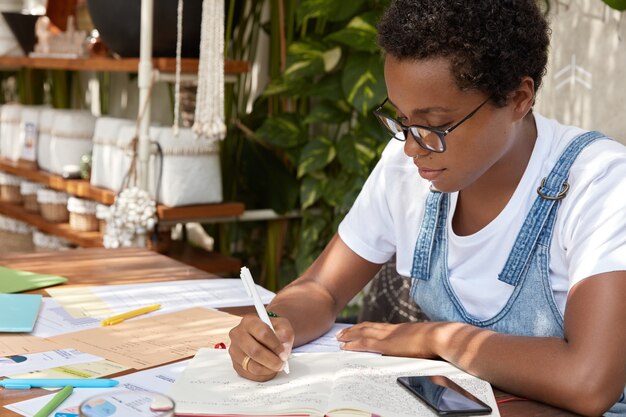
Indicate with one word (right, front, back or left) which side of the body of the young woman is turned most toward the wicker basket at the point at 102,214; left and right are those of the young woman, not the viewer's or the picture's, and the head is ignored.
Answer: right

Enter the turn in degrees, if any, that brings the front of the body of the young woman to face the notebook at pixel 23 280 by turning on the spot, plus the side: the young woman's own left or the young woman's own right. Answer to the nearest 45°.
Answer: approximately 45° to the young woman's own right

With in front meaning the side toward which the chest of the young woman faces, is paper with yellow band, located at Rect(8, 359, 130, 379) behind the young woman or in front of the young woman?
in front

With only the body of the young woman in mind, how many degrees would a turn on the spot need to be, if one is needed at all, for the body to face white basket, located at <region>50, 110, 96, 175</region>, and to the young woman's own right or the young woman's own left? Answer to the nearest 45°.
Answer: approximately 90° to the young woman's own right

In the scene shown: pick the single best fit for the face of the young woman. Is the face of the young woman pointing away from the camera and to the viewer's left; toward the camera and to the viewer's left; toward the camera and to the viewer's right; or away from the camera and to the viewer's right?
toward the camera and to the viewer's left

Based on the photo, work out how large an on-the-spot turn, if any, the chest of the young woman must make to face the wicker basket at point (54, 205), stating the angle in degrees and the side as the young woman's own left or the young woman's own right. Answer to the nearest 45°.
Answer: approximately 90° to the young woman's own right

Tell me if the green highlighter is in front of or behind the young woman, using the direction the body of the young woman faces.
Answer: in front

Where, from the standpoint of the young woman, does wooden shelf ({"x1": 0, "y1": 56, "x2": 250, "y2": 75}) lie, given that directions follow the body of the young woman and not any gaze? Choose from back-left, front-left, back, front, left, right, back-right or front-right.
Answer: right

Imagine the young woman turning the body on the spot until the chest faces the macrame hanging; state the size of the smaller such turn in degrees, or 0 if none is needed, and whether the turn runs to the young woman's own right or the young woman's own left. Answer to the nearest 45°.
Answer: approximately 90° to the young woman's own right

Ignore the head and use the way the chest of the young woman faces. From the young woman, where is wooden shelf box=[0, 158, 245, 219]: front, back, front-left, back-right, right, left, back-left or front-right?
right

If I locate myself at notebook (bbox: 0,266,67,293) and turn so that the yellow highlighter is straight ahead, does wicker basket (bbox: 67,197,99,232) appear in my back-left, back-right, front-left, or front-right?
back-left

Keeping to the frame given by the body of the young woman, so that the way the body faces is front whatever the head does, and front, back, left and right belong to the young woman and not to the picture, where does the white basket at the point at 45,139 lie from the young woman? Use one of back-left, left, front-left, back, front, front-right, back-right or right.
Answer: right

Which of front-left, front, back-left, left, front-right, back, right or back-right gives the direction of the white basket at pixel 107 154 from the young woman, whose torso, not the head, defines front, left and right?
right

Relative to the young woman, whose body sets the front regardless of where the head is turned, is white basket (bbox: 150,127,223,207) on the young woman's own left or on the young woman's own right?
on the young woman's own right

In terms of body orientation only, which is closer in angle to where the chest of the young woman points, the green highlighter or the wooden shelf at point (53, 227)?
the green highlighter

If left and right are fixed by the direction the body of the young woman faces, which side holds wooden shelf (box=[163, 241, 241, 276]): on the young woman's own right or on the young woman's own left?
on the young woman's own right

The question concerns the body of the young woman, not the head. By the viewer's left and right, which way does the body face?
facing the viewer and to the left of the viewer
